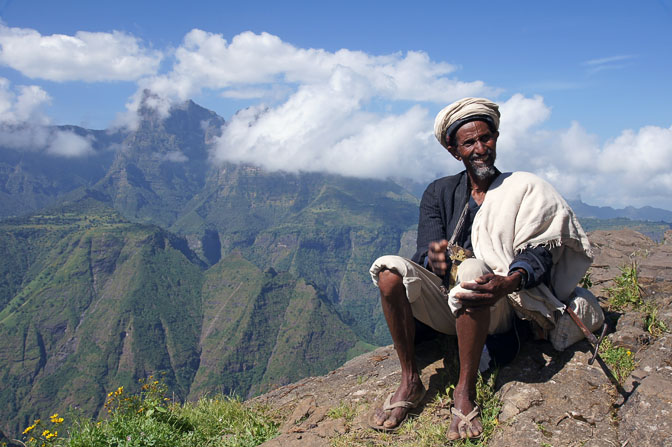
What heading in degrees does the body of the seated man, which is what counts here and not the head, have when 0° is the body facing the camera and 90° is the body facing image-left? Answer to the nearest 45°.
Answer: approximately 45°
